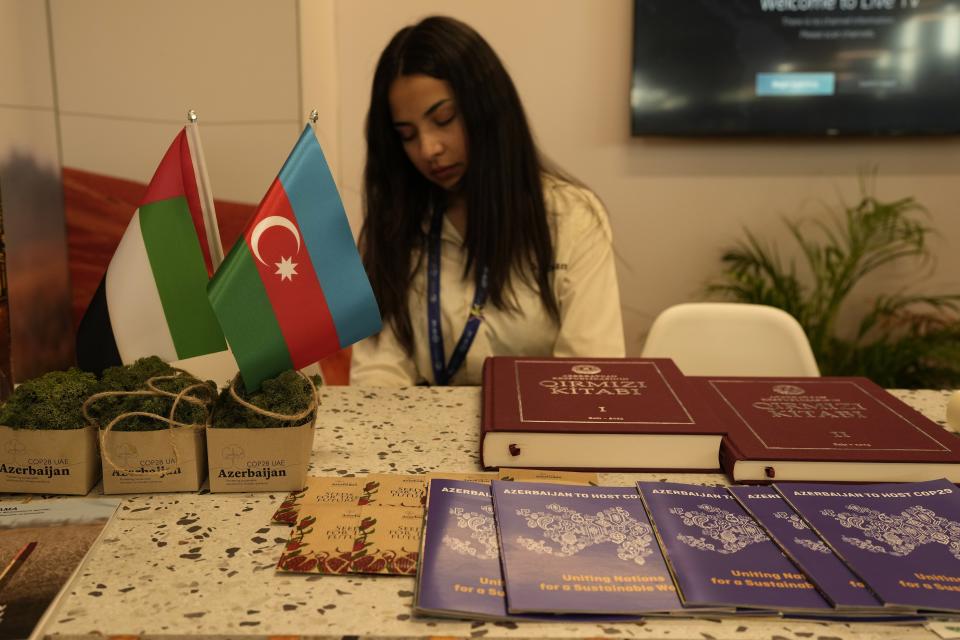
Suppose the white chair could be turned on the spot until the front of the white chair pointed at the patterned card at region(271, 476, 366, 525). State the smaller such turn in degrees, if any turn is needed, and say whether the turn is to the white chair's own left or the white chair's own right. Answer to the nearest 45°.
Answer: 0° — it already faces it

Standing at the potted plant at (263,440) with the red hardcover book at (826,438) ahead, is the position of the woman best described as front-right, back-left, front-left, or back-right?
front-left

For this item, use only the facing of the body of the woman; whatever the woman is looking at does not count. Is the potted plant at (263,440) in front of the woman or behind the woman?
in front

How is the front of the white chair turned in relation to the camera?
facing the viewer

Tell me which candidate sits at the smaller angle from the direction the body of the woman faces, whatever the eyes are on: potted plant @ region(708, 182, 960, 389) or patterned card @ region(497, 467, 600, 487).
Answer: the patterned card

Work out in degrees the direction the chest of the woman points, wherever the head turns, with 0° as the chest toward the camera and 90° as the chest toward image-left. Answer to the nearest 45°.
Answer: approximately 45°

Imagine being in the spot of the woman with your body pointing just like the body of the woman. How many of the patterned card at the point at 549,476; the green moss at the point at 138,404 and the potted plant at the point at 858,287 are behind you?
1

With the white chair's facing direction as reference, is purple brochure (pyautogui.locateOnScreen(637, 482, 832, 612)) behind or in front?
in front

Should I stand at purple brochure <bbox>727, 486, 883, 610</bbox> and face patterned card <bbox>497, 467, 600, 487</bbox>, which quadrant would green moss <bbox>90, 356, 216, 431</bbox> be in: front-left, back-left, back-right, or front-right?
front-left

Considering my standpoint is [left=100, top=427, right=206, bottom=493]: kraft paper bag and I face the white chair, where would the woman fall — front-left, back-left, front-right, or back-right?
front-left

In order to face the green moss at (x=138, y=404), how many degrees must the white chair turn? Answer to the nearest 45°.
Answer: approximately 45° to its right

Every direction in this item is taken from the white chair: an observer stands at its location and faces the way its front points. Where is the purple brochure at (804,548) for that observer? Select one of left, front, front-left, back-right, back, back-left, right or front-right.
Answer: front

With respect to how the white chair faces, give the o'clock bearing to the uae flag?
The uae flag is roughly at 1 o'clock from the white chair.

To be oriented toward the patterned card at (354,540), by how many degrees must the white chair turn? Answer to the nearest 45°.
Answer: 0° — it already faces it
